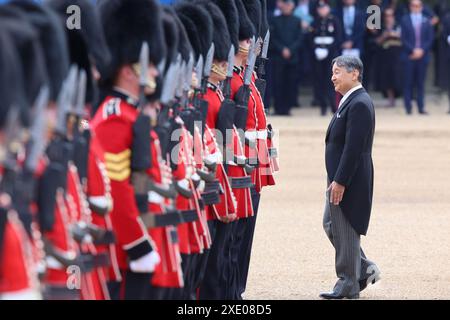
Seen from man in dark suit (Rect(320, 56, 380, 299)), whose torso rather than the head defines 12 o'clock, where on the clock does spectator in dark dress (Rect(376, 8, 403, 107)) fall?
The spectator in dark dress is roughly at 3 o'clock from the man in dark suit.

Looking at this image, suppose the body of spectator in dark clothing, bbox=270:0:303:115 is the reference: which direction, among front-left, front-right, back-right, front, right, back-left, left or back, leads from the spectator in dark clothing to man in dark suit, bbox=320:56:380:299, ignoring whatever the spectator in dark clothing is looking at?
front

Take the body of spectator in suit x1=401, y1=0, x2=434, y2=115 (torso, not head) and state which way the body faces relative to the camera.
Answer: toward the camera

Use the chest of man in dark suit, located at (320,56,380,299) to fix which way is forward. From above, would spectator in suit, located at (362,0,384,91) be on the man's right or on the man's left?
on the man's right

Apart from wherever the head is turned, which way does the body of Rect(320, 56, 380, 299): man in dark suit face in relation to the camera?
to the viewer's left

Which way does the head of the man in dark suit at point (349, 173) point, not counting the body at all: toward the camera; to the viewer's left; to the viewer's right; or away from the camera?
to the viewer's left

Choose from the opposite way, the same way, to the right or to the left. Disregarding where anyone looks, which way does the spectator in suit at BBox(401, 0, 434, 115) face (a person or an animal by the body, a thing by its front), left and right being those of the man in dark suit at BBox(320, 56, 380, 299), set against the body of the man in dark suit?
to the left

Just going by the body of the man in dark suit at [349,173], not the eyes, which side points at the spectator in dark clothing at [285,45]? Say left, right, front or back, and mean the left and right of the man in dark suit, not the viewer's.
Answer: right

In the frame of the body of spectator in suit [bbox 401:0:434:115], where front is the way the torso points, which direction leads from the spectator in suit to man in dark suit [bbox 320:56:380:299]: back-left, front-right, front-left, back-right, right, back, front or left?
front

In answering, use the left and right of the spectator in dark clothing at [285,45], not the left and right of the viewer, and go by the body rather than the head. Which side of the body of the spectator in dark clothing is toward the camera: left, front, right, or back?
front

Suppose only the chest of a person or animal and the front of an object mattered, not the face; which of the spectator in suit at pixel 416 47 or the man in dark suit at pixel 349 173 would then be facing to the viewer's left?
the man in dark suit

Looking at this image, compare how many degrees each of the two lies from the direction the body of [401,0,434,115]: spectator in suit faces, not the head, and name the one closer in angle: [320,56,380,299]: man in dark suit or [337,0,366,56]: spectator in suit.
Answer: the man in dark suit

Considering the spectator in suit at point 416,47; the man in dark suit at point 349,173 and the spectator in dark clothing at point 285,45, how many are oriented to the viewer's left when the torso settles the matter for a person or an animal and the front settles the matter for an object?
1
